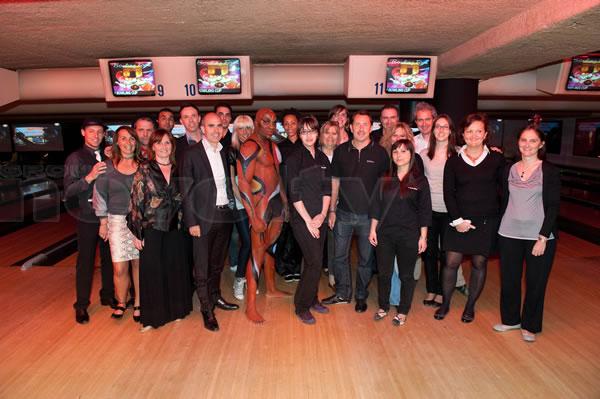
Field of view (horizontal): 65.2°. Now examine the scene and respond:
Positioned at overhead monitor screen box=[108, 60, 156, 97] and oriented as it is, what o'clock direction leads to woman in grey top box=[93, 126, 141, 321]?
The woman in grey top is roughly at 12 o'clock from the overhead monitor screen.

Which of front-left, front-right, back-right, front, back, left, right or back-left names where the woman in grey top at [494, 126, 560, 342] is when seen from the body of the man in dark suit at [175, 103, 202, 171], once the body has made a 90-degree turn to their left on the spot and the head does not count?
front-right

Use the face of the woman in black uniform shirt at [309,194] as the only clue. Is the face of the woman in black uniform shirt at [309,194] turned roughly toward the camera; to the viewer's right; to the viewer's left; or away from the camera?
toward the camera

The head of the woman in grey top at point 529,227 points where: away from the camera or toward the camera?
toward the camera

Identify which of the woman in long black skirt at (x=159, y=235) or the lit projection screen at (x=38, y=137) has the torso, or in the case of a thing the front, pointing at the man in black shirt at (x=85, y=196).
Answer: the lit projection screen

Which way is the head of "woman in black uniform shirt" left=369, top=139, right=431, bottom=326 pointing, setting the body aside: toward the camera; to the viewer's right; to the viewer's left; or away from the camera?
toward the camera

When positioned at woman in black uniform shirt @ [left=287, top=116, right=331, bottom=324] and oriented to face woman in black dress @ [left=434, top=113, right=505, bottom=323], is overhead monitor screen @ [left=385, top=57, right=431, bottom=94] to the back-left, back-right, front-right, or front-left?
front-left

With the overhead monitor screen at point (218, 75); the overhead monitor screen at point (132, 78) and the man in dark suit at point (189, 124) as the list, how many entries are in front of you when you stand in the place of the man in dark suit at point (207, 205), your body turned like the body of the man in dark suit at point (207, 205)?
0

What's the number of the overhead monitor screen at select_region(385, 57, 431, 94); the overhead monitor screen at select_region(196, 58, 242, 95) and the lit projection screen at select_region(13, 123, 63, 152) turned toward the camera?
3

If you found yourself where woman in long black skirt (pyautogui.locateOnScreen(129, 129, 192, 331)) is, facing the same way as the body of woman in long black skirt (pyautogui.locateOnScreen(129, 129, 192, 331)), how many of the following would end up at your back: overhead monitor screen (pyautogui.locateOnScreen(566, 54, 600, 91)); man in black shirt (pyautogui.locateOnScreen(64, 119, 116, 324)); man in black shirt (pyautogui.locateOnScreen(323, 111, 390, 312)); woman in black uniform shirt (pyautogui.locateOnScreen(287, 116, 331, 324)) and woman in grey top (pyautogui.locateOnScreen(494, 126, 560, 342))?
1

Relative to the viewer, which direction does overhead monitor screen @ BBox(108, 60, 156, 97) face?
toward the camera

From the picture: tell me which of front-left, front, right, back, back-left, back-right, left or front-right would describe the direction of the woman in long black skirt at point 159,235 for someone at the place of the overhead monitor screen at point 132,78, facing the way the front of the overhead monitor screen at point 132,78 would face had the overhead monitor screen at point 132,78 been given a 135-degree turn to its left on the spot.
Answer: back-right

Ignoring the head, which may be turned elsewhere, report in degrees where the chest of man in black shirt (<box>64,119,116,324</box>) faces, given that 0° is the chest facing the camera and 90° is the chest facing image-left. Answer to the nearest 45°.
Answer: approximately 315°

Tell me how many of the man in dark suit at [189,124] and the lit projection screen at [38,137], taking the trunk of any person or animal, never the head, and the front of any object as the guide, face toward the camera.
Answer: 2

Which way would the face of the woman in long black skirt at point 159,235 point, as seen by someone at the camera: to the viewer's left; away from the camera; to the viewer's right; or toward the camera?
toward the camera

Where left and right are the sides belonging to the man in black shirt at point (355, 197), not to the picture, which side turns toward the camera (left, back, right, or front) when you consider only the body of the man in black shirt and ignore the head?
front

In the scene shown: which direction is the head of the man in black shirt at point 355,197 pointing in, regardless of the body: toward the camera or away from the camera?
toward the camera
